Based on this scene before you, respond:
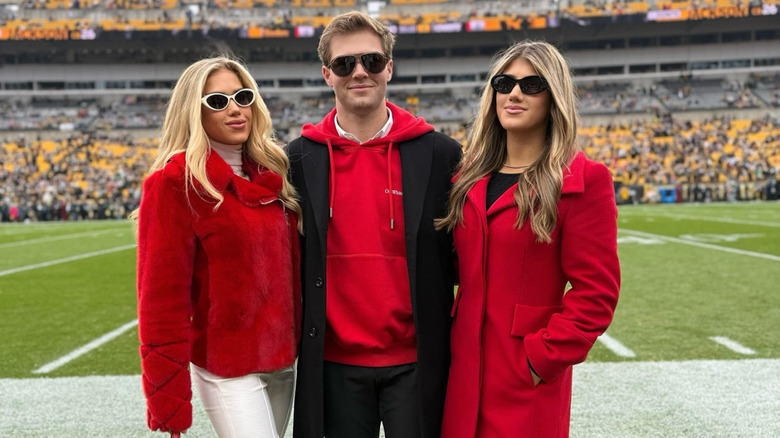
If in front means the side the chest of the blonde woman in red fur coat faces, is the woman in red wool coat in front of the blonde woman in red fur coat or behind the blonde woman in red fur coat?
in front

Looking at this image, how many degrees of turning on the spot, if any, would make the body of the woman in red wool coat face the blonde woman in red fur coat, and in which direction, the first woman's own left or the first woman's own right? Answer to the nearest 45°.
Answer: approximately 45° to the first woman's own right

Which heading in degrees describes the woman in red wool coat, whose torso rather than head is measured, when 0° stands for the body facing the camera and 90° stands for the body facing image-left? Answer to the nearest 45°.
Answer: approximately 45°

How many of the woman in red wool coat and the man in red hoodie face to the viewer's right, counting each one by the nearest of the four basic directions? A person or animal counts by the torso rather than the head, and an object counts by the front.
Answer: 0

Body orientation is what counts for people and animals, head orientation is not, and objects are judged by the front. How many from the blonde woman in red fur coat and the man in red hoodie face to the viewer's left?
0

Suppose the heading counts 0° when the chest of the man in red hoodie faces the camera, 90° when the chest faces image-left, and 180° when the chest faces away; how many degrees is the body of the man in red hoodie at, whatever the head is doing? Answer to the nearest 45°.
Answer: approximately 0°

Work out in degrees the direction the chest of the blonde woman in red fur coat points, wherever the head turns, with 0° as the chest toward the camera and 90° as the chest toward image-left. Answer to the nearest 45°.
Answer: approximately 315°
